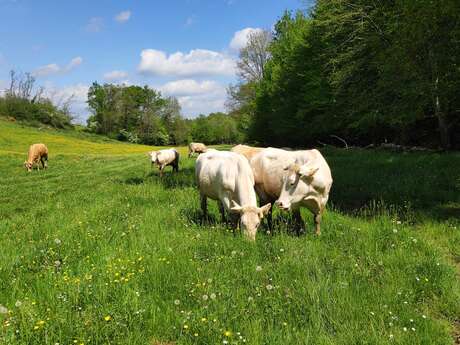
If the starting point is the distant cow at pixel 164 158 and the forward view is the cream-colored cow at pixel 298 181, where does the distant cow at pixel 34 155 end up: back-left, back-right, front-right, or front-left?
back-right

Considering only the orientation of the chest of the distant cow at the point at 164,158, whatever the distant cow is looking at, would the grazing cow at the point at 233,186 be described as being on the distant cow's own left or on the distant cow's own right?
on the distant cow's own left

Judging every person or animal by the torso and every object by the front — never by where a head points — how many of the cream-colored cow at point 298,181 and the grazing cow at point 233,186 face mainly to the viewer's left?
0

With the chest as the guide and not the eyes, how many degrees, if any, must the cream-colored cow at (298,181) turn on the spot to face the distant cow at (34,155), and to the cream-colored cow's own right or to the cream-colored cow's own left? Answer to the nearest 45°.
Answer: approximately 180°

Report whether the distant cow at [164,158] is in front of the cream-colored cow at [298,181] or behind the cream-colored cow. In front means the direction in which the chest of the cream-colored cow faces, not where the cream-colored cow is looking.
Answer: behind

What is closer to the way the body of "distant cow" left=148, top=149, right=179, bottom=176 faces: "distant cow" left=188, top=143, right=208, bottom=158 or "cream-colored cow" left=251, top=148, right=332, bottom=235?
the cream-colored cow

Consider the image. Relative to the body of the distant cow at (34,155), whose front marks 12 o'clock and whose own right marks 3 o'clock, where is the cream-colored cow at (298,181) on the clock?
The cream-colored cow is roughly at 10 o'clock from the distant cow.

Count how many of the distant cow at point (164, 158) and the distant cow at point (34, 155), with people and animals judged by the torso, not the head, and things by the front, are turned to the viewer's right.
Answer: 0

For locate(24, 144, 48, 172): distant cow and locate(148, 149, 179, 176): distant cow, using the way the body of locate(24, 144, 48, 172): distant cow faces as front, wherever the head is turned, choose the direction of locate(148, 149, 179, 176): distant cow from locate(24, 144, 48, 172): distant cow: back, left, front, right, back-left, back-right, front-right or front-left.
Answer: left
